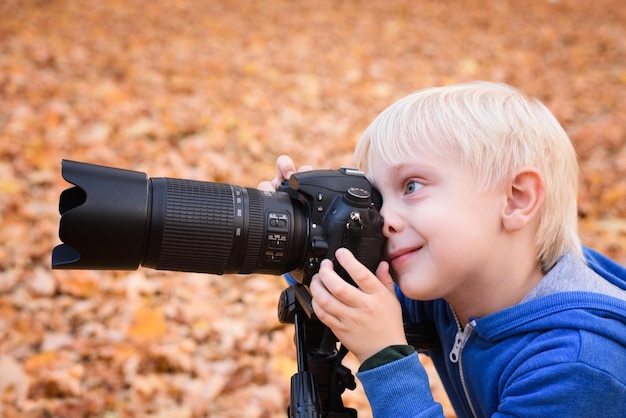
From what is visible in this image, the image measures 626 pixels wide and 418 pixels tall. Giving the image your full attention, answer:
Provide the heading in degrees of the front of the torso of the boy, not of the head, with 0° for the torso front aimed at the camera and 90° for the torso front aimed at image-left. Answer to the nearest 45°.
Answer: approximately 90°

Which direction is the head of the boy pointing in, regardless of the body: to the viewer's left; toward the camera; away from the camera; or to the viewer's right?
to the viewer's left

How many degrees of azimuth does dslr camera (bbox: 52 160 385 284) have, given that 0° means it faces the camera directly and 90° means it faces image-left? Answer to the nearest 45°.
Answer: approximately 90°
